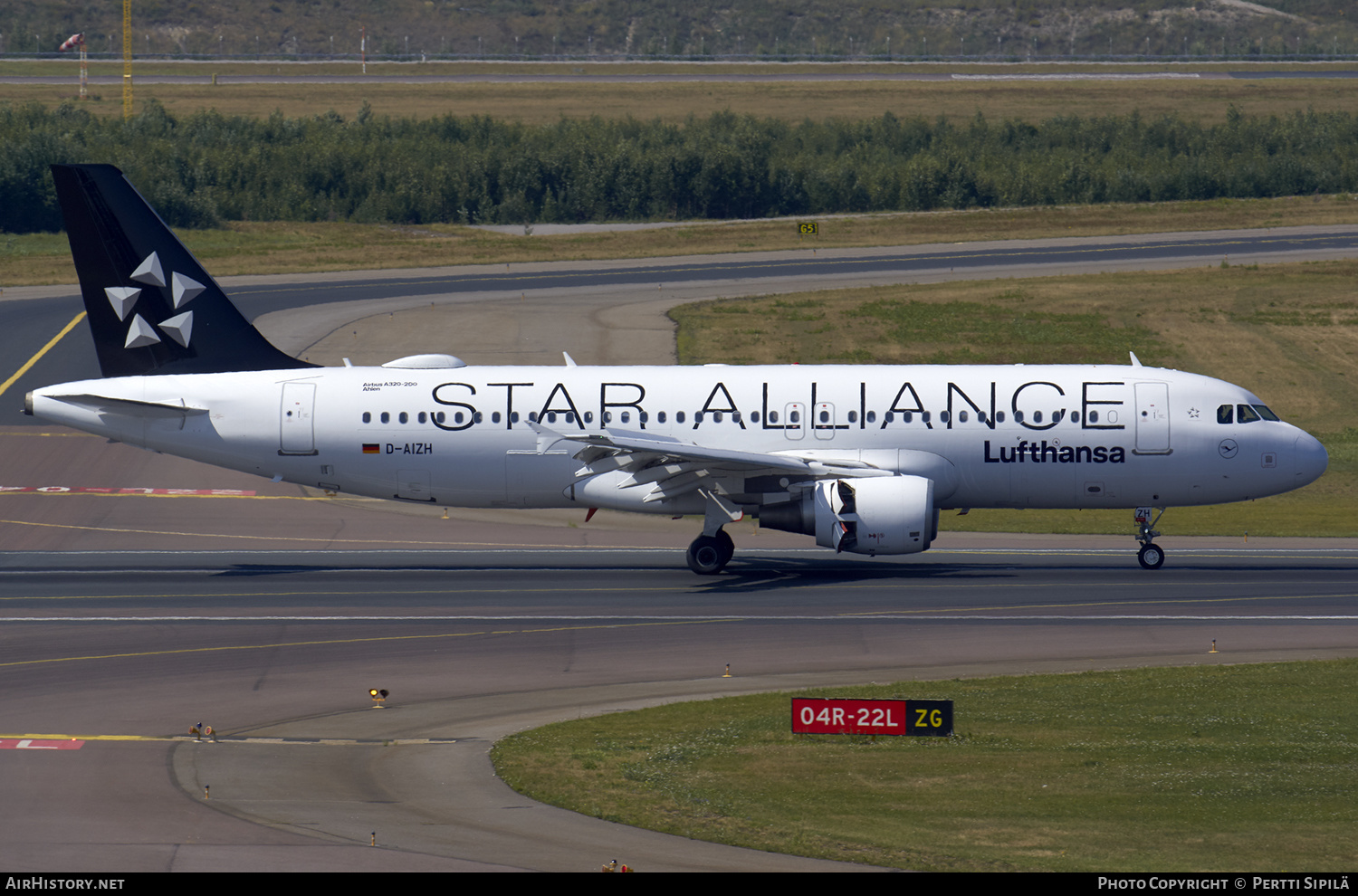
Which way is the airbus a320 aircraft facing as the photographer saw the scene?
facing to the right of the viewer

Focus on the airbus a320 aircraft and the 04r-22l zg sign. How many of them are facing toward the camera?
1

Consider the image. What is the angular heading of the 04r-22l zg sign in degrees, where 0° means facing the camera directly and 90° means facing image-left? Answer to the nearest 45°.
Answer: approximately 0°

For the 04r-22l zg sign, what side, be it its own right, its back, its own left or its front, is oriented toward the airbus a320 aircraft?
back

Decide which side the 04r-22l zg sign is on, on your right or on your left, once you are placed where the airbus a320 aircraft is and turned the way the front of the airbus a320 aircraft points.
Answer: on your right

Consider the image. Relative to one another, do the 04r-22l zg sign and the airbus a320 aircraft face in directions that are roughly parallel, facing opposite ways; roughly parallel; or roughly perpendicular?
roughly perpendicular
